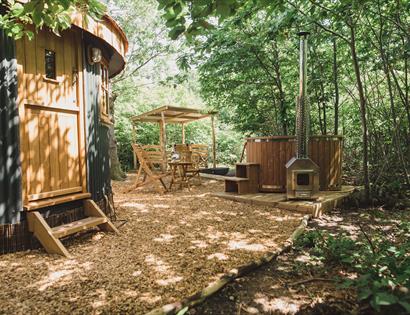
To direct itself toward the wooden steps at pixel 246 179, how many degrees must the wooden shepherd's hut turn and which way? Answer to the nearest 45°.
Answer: approximately 90° to its left

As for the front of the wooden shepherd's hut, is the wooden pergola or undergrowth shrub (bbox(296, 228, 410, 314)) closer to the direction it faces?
the undergrowth shrub

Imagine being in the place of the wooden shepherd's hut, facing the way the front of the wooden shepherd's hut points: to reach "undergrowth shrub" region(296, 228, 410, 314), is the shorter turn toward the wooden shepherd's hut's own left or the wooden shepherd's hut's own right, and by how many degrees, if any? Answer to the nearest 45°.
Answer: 0° — it already faces it

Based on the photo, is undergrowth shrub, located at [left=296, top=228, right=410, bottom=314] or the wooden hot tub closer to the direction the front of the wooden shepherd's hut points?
the undergrowth shrub

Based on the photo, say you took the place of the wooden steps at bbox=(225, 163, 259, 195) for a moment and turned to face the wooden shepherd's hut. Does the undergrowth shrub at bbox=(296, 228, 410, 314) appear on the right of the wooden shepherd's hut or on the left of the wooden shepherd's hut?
left

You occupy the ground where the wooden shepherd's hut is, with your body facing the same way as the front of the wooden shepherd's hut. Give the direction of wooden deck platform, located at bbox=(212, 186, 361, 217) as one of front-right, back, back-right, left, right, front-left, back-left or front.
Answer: front-left

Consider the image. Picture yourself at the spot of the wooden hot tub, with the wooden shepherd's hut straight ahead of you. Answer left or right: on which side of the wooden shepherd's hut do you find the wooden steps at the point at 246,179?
right

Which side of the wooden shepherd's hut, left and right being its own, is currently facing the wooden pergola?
left

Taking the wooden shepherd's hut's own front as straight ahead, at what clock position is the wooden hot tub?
The wooden hot tub is roughly at 10 o'clock from the wooden shepherd's hut.

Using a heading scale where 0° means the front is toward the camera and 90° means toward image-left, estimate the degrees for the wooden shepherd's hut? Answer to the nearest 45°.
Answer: approximately 315°
